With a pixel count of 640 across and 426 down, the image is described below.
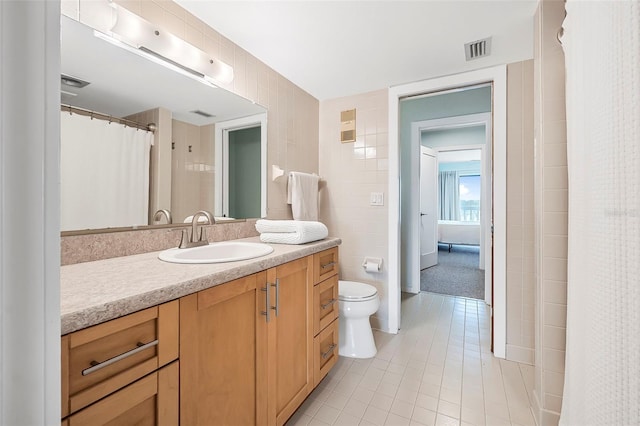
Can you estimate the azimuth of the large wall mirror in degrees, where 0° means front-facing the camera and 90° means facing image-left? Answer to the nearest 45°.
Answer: approximately 315°

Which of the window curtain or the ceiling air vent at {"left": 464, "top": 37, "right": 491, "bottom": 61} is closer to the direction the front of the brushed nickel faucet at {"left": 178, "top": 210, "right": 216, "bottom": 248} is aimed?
the ceiling air vent

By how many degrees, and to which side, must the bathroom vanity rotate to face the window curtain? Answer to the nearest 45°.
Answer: approximately 90° to its left

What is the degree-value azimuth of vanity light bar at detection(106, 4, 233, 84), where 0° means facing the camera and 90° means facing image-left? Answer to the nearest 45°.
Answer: approximately 315°

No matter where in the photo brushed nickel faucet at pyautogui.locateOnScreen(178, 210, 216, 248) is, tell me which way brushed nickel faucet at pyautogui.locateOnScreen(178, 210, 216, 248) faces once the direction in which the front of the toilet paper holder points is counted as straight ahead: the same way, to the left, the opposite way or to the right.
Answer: to the left

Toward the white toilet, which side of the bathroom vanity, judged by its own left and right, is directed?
left
